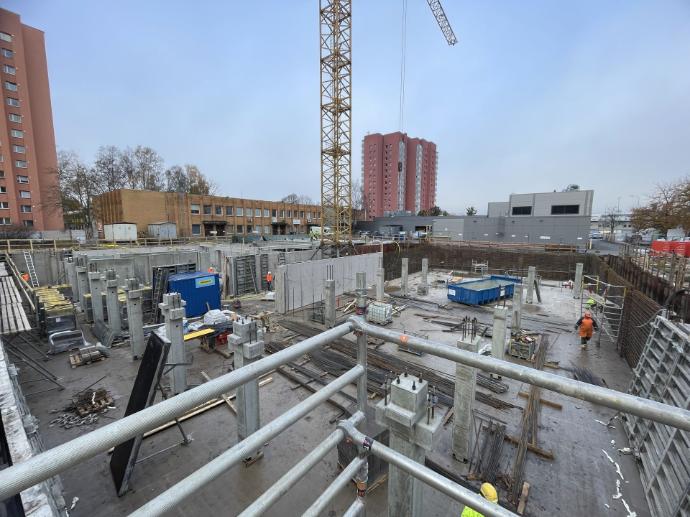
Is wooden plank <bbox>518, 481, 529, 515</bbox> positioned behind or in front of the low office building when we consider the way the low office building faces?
in front

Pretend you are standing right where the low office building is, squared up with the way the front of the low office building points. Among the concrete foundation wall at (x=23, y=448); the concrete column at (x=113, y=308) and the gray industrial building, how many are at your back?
0

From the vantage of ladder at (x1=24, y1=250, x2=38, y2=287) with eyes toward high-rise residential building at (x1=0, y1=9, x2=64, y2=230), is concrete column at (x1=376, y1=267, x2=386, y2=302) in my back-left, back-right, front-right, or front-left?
back-right

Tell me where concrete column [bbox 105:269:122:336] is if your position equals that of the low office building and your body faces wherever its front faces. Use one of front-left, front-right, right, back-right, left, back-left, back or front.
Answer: front-right

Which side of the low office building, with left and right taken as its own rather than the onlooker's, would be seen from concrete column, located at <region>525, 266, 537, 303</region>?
front

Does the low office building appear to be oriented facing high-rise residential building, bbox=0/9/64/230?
no

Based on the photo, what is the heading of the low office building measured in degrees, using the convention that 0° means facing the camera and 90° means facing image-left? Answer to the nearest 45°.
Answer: approximately 315°

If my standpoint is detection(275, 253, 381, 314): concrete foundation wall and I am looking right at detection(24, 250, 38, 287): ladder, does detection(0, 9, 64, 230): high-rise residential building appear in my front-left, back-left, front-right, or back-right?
front-right

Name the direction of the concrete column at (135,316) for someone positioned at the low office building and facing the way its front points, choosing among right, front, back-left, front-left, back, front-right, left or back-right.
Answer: front-right

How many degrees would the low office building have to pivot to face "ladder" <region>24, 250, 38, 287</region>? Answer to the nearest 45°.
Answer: approximately 45° to its right

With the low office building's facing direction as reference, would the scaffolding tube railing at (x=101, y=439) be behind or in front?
in front

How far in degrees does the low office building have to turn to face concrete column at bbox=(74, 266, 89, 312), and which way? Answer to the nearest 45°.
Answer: approximately 45° to its right
